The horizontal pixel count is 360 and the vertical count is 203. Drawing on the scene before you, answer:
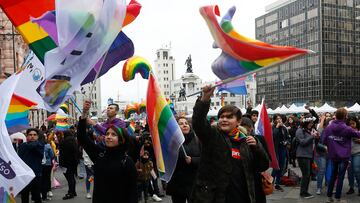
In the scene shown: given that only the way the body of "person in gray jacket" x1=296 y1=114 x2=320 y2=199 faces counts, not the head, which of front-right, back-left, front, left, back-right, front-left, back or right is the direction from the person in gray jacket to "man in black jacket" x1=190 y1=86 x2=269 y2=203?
right

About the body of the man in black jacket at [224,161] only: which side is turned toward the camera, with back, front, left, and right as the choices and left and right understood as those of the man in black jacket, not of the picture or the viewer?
front

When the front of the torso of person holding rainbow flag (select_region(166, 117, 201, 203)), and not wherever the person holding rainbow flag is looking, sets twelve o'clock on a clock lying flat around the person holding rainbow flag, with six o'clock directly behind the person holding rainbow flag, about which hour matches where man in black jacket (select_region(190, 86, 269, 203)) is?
The man in black jacket is roughly at 10 o'clock from the person holding rainbow flag.

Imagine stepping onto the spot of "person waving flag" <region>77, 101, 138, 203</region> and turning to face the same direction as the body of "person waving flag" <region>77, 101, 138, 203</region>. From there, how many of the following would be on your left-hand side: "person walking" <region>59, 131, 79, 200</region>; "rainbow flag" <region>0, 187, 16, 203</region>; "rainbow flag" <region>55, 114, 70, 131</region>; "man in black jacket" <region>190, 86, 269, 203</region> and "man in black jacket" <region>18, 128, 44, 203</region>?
1

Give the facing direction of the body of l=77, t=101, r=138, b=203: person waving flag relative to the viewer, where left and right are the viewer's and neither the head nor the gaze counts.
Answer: facing the viewer and to the left of the viewer
